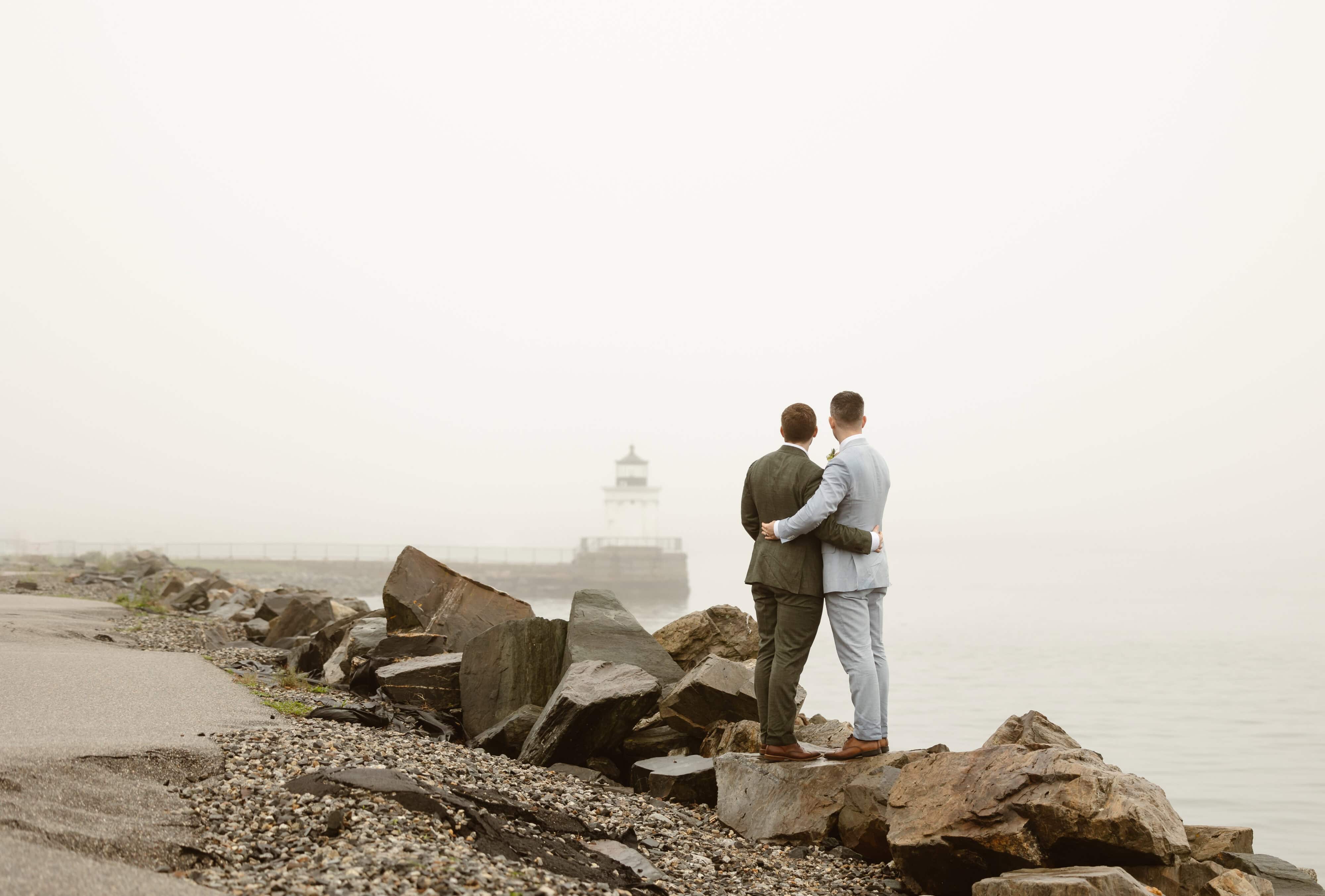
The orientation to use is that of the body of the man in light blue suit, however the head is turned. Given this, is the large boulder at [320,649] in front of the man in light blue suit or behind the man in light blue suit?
in front

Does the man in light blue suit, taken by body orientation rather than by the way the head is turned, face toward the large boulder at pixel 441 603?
yes

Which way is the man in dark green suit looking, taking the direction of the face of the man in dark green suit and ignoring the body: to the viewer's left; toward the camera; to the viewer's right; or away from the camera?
away from the camera

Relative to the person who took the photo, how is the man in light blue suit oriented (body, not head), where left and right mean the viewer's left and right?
facing away from the viewer and to the left of the viewer

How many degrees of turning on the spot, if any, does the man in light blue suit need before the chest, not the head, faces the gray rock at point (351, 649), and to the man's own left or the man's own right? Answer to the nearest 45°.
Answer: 0° — they already face it

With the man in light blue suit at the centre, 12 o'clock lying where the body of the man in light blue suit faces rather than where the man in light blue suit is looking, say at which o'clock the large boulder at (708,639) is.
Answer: The large boulder is roughly at 1 o'clock from the man in light blue suit.

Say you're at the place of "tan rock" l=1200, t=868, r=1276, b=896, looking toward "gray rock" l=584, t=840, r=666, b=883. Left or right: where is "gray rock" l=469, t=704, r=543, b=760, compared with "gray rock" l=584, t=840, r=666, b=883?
right

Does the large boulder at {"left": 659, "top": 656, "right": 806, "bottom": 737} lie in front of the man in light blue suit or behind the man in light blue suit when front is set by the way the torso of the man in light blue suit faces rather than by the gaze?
in front

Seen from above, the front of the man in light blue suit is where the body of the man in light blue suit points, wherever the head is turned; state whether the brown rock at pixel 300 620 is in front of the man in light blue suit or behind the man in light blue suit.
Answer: in front

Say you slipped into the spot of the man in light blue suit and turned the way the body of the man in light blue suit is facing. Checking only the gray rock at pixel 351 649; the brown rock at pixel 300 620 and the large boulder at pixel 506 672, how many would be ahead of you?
3
